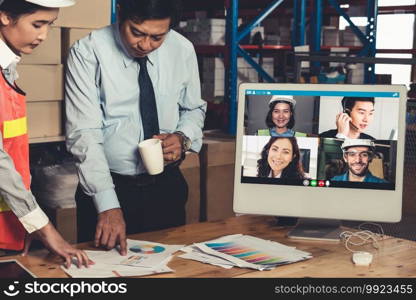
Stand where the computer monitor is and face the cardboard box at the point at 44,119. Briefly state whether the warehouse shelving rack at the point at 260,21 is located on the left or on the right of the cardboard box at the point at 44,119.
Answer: right

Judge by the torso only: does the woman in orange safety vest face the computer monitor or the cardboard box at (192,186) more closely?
the computer monitor

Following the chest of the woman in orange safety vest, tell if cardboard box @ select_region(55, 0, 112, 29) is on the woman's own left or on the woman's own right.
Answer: on the woman's own left

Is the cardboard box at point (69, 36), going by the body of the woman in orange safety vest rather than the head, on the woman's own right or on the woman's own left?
on the woman's own left

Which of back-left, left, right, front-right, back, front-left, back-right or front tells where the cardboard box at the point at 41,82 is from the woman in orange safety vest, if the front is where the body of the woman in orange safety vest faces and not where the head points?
back-left

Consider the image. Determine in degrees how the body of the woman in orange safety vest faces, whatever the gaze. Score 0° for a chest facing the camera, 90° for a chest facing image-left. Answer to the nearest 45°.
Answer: approximately 315°

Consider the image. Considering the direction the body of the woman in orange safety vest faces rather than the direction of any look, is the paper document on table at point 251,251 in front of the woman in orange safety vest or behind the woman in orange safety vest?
in front

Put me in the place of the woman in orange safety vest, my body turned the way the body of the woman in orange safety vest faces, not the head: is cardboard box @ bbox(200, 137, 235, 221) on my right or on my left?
on my left
